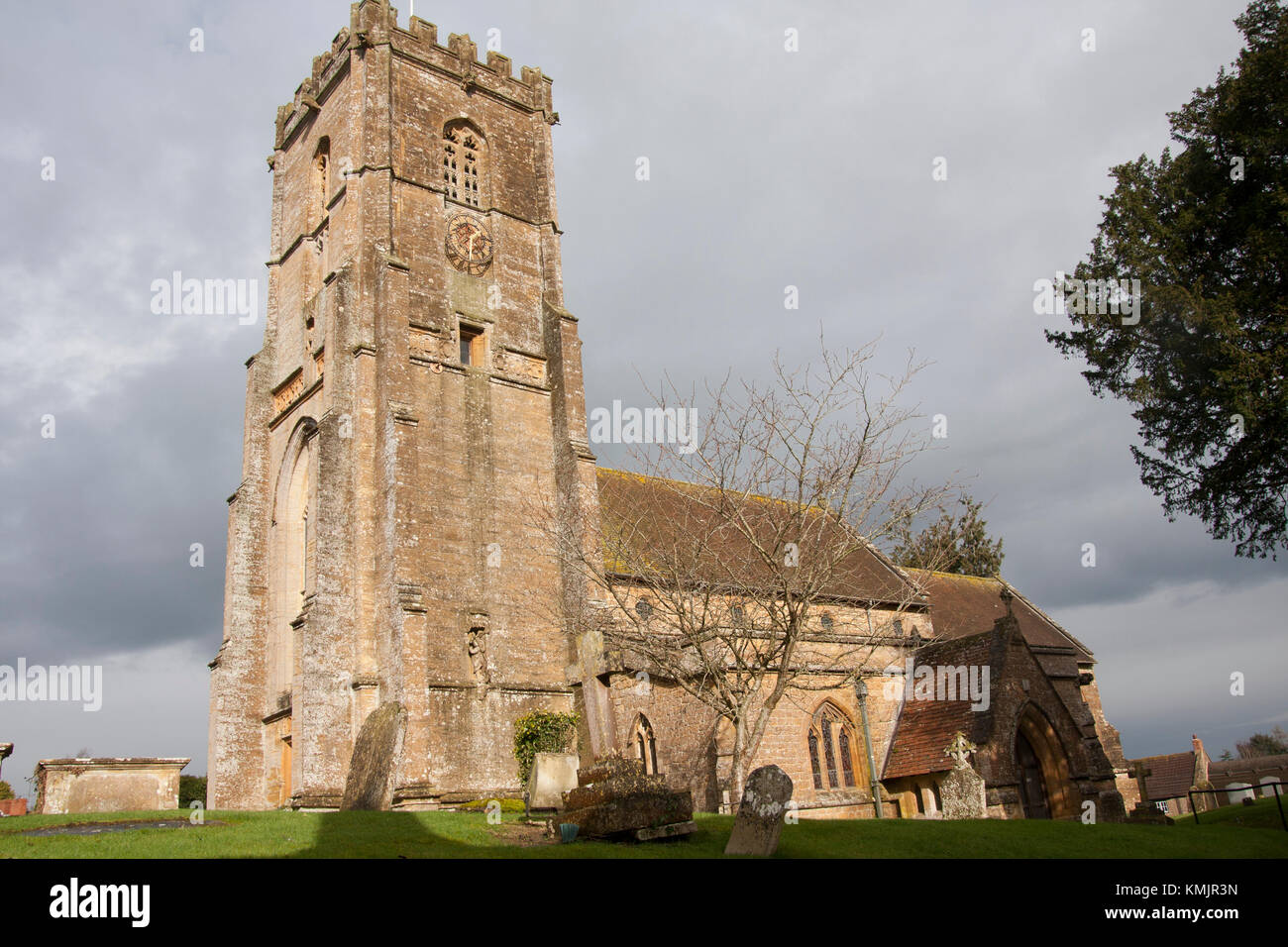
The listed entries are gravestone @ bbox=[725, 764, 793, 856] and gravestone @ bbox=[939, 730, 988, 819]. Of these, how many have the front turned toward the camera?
2

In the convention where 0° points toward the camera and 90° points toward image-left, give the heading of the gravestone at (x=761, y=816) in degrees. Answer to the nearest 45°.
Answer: approximately 0°

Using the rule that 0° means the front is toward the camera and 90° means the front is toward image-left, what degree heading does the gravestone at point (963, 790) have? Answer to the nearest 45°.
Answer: approximately 0°

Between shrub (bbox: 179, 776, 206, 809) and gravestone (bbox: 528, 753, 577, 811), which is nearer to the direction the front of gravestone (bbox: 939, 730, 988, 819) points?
the gravestone

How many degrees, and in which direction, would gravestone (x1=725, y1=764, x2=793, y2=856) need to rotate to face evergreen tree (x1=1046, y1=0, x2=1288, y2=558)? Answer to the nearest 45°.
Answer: approximately 135° to its left
